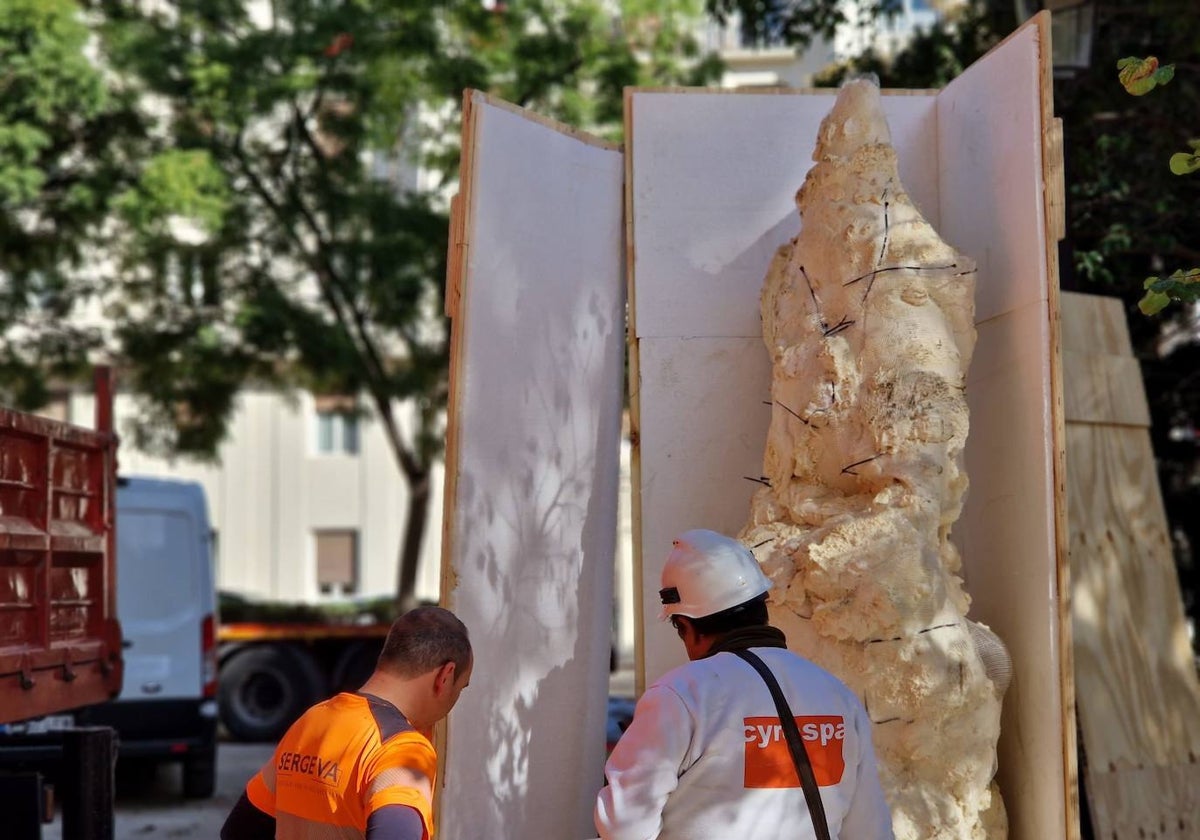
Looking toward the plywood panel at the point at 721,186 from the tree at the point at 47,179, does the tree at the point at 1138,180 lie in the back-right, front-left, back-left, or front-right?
front-left

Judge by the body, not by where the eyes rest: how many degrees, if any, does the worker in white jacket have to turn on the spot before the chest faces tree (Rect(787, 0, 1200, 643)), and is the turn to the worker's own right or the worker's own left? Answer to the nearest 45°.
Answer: approximately 45° to the worker's own right

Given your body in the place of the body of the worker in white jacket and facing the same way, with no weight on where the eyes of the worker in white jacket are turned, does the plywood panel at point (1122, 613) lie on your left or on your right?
on your right

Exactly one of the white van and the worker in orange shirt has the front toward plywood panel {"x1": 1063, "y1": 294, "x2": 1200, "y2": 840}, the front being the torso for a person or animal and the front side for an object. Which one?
the worker in orange shirt

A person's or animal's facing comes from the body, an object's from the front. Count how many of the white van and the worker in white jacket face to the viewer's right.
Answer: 0

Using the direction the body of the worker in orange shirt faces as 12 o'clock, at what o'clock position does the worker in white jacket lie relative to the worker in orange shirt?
The worker in white jacket is roughly at 2 o'clock from the worker in orange shirt.

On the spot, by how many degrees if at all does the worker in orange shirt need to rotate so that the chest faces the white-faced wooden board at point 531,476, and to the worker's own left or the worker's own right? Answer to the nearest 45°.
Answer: approximately 45° to the worker's own left

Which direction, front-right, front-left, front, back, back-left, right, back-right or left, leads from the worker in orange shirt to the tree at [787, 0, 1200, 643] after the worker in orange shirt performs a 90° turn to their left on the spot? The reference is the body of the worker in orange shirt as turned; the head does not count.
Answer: right

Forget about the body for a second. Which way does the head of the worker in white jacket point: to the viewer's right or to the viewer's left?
to the viewer's left

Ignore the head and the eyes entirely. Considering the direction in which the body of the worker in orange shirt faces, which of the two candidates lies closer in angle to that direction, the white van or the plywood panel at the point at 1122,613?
the plywood panel

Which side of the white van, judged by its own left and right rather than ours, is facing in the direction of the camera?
back

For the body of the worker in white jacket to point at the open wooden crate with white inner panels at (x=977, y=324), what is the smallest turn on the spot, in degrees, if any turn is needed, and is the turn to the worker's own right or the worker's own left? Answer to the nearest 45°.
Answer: approximately 45° to the worker's own right

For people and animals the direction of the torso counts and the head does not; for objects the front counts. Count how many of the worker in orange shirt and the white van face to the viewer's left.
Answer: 0

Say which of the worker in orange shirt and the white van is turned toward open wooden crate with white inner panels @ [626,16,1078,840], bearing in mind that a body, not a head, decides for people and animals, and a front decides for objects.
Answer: the worker in orange shirt

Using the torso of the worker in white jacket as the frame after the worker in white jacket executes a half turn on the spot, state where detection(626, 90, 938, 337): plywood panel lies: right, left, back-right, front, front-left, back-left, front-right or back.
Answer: back-left

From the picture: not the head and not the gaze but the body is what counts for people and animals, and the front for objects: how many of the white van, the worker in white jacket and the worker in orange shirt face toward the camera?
0
